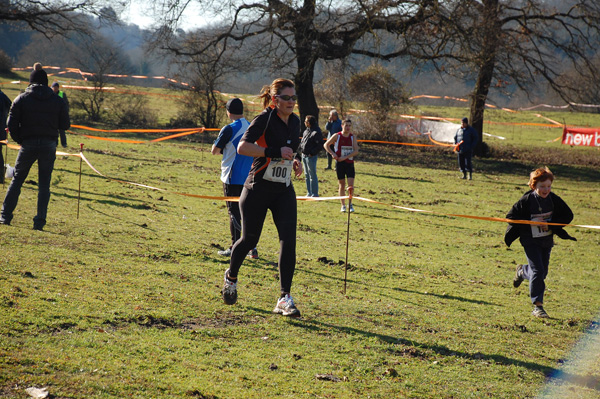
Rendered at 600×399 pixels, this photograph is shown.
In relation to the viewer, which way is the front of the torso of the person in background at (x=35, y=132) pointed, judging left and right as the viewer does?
facing away from the viewer

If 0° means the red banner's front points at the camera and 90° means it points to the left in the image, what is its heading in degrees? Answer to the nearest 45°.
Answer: approximately 0°

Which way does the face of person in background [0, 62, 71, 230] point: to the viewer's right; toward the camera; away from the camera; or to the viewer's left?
away from the camera

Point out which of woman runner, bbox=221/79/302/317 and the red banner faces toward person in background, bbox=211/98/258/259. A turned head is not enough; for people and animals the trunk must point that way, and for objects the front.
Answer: the red banner

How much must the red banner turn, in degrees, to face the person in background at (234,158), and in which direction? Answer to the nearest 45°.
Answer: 0° — it already faces them

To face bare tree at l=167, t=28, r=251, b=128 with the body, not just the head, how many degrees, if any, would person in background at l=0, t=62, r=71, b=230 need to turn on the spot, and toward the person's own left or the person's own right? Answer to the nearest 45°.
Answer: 0° — they already face it

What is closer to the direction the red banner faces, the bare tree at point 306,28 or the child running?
the child running

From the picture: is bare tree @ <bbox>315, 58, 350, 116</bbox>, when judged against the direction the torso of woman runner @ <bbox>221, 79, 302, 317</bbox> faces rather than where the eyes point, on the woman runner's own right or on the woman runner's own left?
on the woman runner's own left

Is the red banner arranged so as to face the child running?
yes
